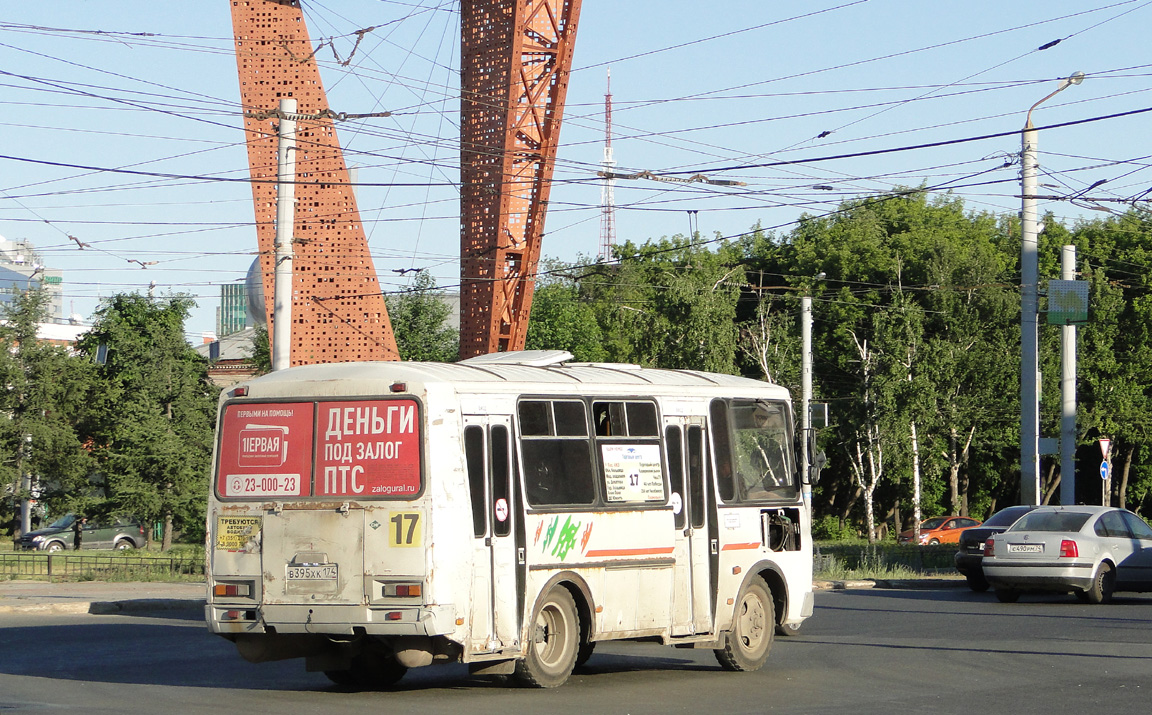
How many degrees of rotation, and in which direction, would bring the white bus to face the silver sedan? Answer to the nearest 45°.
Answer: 0° — it already faces it

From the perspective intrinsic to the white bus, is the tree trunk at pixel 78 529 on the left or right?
on its left

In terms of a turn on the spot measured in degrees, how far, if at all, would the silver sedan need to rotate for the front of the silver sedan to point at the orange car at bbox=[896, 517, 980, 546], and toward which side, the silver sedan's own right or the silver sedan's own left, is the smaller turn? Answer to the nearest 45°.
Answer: approximately 45° to the silver sedan's own left

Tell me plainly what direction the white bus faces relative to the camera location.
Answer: facing away from the viewer and to the right of the viewer

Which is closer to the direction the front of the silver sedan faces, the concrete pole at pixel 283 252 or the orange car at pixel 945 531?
the orange car

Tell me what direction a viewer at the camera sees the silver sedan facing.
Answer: facing away from the viewer and to the right of the viewer
